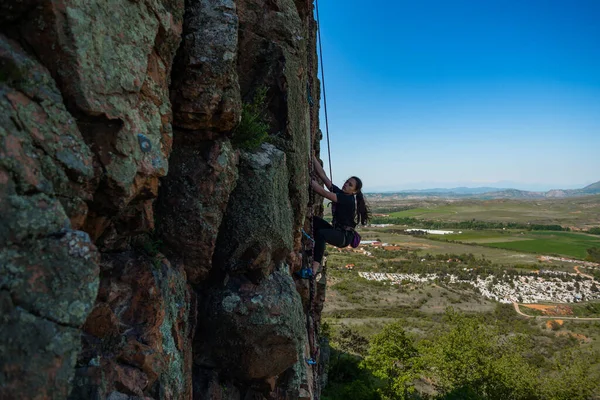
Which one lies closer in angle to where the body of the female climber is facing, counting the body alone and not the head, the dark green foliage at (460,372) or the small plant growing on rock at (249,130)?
the small plant growing on rock

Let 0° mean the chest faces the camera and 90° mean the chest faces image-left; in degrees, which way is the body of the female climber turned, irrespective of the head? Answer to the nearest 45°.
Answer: approximately 90°
